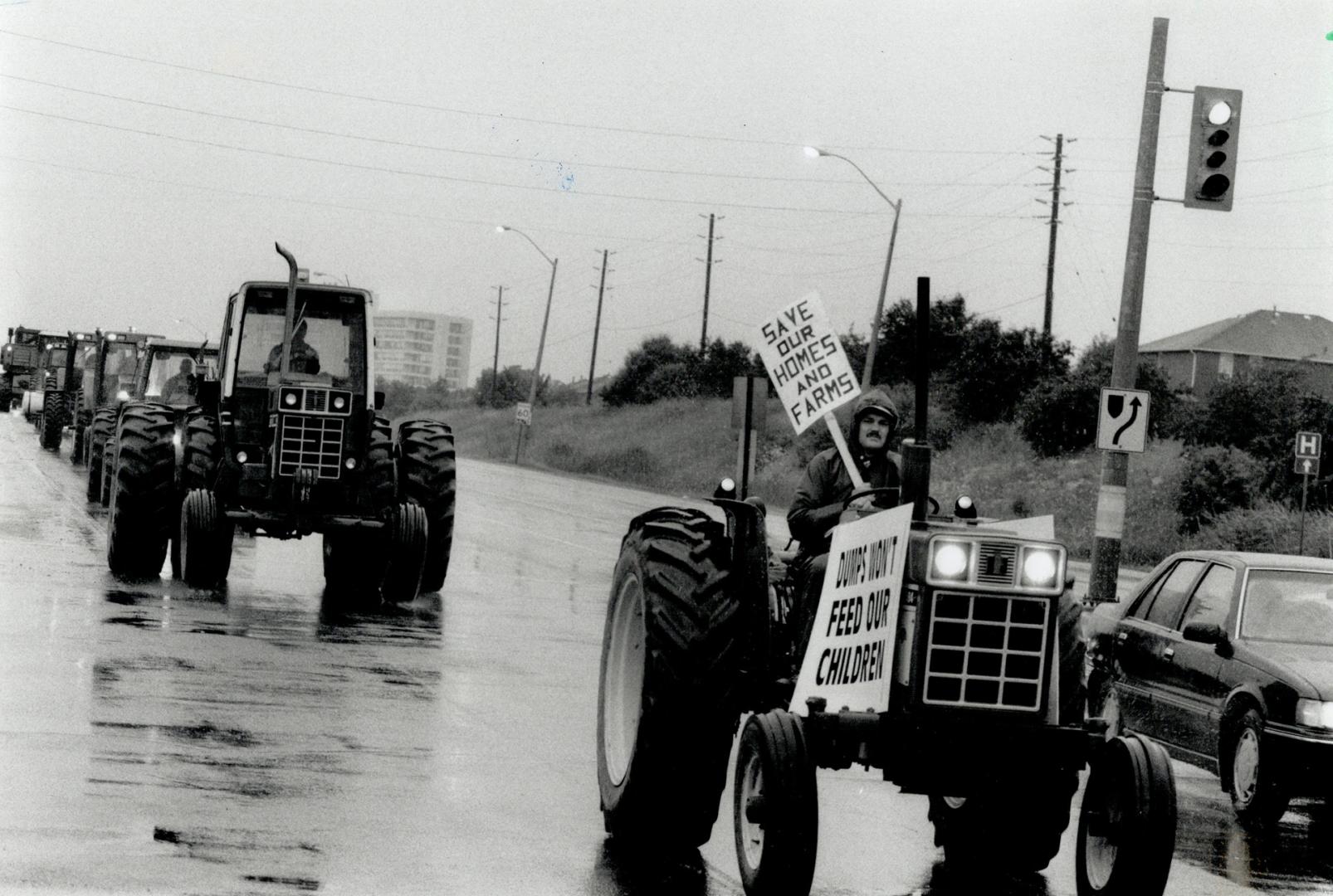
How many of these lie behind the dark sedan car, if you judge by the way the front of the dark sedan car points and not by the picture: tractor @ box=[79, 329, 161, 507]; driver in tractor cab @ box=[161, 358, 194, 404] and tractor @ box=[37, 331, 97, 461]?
3

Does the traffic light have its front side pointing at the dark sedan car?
yes

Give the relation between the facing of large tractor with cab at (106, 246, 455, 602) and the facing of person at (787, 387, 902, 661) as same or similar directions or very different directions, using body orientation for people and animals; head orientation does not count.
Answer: same or similar directions

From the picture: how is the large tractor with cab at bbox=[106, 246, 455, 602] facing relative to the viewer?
toward the camera

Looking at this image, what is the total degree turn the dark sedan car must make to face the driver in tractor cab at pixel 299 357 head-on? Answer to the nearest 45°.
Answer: approximately 180°

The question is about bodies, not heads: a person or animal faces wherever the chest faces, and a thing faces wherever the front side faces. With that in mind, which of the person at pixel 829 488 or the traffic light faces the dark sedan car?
the traffic light

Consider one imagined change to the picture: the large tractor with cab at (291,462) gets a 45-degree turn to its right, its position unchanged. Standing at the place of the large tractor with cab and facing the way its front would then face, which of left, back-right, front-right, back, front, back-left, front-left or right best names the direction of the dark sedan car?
left

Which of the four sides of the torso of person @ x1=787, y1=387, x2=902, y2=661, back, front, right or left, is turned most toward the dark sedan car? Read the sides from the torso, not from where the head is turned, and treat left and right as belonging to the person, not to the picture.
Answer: left

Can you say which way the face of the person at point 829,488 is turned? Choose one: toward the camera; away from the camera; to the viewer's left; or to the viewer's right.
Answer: toward the camera

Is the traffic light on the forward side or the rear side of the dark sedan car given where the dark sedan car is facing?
on the rear side

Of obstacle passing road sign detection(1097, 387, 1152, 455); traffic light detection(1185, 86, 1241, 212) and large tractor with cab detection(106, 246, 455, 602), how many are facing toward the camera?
3

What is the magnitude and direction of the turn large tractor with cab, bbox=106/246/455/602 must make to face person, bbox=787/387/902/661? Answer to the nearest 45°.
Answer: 0° — it already faces them

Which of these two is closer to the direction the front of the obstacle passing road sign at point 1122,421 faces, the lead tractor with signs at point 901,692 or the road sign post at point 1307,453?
the lead tractor with signs

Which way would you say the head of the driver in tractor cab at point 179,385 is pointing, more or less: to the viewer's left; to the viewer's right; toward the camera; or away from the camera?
toward the camera

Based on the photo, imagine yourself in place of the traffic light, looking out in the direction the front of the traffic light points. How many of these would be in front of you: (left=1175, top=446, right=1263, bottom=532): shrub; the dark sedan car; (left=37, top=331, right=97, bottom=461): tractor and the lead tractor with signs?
2

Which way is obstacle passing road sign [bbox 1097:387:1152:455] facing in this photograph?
toward the camera
